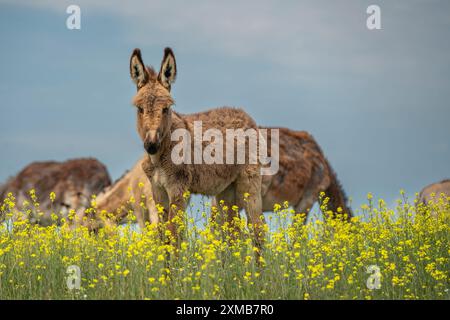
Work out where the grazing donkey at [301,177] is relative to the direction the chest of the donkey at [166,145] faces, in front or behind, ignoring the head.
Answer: behind

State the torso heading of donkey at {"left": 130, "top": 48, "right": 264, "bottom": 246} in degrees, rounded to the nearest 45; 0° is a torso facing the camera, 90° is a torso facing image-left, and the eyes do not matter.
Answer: approximately 45°

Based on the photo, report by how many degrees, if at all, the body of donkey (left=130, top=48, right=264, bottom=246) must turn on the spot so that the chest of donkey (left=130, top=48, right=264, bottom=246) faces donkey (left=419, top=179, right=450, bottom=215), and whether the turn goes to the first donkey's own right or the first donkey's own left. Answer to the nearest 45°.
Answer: approximately 180°
